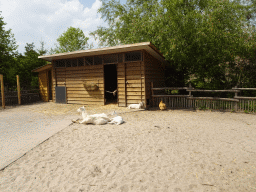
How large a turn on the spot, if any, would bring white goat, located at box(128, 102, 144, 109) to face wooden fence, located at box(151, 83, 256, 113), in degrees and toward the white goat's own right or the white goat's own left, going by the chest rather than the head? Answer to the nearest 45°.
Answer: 0° — it already faces it

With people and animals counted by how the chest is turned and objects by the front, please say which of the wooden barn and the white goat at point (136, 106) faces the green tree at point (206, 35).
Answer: the white goat

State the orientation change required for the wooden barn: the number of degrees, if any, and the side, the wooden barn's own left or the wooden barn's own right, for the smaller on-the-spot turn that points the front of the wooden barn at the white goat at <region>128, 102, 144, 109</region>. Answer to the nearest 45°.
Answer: approximately 90° to the wooden barn's own left

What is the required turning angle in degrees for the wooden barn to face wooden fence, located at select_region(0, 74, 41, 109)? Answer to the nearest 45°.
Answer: approximately 90° to its right

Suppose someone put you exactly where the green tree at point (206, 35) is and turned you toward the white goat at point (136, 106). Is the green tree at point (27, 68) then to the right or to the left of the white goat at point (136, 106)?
right

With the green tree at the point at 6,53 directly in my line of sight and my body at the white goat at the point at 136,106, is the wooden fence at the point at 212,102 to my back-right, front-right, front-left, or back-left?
back-right

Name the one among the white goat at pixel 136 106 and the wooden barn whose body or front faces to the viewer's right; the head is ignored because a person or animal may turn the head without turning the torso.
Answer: the white goat

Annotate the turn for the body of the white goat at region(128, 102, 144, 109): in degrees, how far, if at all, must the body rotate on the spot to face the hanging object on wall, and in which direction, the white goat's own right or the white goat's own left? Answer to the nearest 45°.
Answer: approximately 135° to the white goat's own left

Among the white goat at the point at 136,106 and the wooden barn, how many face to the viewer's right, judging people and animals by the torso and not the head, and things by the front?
1

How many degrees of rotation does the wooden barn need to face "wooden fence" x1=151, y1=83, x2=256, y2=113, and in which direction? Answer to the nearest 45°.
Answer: approximately 90° to its left

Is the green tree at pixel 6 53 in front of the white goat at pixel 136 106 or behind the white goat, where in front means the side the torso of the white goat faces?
behind

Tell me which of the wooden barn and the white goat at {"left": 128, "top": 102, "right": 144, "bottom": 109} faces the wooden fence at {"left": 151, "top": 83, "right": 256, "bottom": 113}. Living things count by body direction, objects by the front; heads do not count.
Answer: the white goat

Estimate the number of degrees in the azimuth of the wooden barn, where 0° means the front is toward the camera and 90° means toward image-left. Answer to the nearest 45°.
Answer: approximately 45°

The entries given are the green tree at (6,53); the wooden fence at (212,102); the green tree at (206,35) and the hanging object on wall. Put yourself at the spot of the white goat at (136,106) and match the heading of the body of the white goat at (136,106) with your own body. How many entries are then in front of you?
2

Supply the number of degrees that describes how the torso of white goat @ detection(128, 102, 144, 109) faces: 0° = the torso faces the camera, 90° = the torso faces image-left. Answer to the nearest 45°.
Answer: approximately 270°

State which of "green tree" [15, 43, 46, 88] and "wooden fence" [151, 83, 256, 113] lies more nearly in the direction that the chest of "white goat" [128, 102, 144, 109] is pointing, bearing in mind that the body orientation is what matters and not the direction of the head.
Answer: the wooden fence
